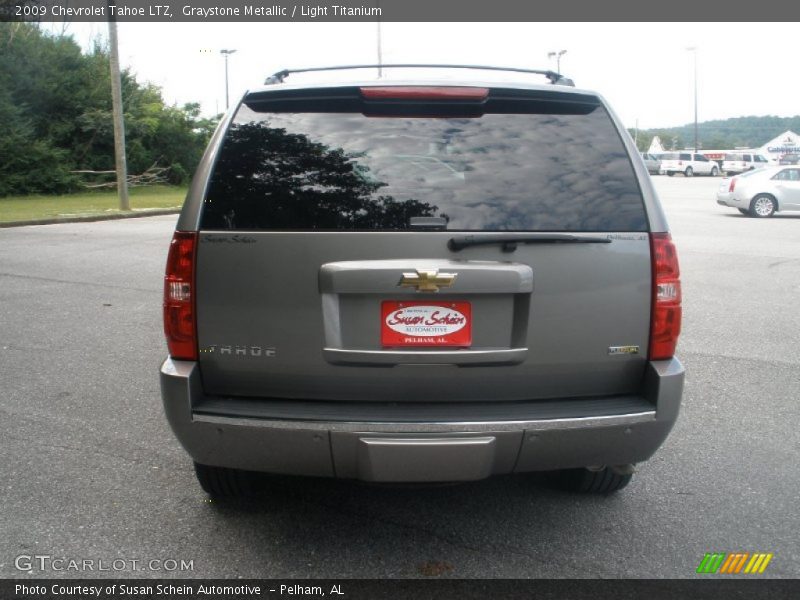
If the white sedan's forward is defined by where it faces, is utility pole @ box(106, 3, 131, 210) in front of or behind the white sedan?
behind

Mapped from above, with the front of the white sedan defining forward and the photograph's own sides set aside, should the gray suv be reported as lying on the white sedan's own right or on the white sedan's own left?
on the white sedan's own right

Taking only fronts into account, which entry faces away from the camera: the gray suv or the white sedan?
the gray suv

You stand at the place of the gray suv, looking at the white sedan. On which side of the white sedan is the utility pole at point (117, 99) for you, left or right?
left

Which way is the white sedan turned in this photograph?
to the viewer's right

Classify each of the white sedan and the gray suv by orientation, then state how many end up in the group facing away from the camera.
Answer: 1

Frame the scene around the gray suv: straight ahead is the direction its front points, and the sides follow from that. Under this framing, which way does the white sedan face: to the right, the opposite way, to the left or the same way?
to the right

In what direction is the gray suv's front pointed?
away from the camera
